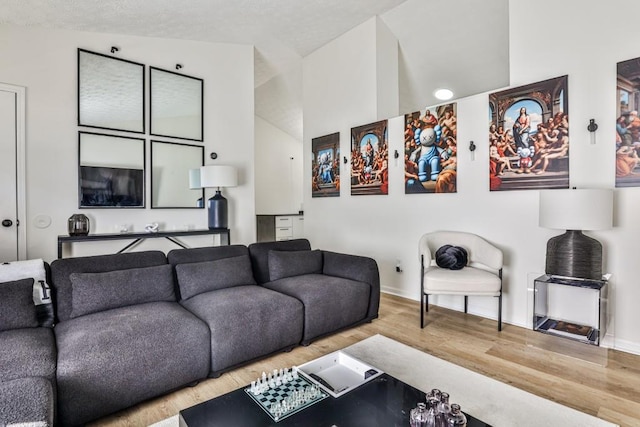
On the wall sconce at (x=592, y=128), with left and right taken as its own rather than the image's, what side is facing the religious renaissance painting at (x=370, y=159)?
right

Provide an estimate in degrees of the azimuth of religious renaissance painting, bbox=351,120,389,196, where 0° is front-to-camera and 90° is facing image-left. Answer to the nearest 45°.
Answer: approximately 45°

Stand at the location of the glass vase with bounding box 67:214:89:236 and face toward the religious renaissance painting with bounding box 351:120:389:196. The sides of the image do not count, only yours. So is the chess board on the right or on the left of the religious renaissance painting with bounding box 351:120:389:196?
right

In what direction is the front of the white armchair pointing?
toward the camera

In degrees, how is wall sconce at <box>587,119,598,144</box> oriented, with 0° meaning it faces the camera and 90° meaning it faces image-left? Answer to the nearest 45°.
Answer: approximately 0°

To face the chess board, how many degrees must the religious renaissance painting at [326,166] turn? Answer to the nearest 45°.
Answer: approximately 45° to its left

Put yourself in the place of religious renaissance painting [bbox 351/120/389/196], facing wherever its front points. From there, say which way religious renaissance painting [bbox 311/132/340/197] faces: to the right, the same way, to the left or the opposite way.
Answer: the same way

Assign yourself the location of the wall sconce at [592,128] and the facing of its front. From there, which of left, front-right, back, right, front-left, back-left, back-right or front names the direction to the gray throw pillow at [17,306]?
front-right

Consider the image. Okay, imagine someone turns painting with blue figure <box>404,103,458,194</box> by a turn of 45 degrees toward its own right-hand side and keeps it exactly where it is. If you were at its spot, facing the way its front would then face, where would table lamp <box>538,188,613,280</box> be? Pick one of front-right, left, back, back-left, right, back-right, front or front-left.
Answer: back-left

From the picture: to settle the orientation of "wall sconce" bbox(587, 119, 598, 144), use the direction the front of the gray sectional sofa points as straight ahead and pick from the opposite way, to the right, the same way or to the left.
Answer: to the right

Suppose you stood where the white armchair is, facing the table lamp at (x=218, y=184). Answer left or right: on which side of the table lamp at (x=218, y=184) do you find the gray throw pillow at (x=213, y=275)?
left

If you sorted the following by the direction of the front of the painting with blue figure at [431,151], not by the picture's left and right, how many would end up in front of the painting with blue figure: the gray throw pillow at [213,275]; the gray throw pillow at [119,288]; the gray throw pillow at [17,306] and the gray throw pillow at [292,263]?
4

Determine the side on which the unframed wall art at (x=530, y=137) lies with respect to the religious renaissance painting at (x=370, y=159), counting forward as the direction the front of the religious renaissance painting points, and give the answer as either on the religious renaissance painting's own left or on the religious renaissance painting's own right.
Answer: on the religious renaissance painting's own left

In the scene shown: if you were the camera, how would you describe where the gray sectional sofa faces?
facing the viewer and to the right of the viewer

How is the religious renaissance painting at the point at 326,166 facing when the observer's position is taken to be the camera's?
facing the viewer and to the left of the viewer

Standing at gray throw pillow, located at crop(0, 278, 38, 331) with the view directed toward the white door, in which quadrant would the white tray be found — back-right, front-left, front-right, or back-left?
back-right

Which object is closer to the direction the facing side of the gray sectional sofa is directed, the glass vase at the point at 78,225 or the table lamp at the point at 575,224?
the table lamp

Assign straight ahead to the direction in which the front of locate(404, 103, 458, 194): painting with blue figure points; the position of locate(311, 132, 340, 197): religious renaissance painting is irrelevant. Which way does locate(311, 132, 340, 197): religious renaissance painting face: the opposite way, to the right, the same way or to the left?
the same way

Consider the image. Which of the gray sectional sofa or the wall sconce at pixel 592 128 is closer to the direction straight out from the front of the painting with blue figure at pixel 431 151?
the gray sectional sofa
